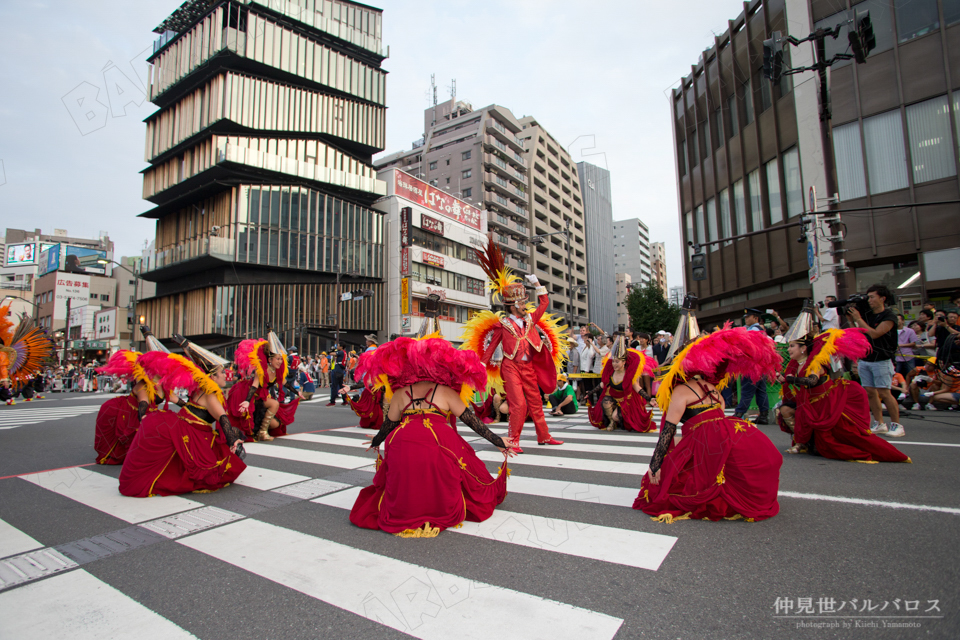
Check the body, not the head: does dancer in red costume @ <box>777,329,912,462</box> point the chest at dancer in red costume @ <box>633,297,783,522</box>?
no

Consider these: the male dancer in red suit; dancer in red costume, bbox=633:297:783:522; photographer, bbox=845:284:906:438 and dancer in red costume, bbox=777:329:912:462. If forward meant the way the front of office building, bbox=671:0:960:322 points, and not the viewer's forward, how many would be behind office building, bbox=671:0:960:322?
0

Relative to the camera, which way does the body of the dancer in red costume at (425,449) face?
away from the camera

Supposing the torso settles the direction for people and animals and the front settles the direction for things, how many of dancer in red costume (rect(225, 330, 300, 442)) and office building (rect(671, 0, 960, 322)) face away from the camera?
0

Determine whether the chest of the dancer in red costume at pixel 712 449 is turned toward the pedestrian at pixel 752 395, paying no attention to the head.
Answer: no

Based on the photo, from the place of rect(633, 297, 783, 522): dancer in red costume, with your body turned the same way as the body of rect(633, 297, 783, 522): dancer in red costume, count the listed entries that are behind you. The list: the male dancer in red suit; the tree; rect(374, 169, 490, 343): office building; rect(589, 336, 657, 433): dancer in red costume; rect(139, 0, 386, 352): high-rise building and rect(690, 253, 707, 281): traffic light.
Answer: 0

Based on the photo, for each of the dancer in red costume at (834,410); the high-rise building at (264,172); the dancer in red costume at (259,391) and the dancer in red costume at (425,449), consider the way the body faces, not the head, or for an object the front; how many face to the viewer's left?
1

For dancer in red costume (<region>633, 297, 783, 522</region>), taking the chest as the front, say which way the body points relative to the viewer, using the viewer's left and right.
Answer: facing away from the viewer and to the left of the viewer

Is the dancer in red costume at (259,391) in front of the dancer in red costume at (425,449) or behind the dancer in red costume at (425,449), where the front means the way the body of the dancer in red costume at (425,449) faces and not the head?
in front

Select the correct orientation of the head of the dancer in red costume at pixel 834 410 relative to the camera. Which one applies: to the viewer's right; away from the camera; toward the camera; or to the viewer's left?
to the viewer's left

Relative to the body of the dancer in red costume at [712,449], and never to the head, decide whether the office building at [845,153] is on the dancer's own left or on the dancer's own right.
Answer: on the dancer's own right

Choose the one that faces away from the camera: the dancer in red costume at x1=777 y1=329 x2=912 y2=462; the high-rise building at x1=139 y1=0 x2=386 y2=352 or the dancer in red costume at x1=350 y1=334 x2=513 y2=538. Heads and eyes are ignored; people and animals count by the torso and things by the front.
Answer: the dancer in red costume at x1=350 y1=334 x2=513 y2=538

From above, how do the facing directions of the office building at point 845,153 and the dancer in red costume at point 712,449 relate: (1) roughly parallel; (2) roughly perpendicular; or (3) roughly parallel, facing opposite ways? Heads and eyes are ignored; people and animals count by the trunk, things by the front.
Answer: roughly perpendicular

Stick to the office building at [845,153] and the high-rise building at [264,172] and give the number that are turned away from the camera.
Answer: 0

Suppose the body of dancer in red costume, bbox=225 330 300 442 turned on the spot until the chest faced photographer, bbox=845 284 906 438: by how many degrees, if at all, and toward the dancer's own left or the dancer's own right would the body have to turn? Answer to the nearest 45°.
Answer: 0° — they already face them

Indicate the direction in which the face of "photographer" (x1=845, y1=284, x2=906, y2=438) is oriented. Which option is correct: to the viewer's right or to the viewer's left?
to the viewer's left
